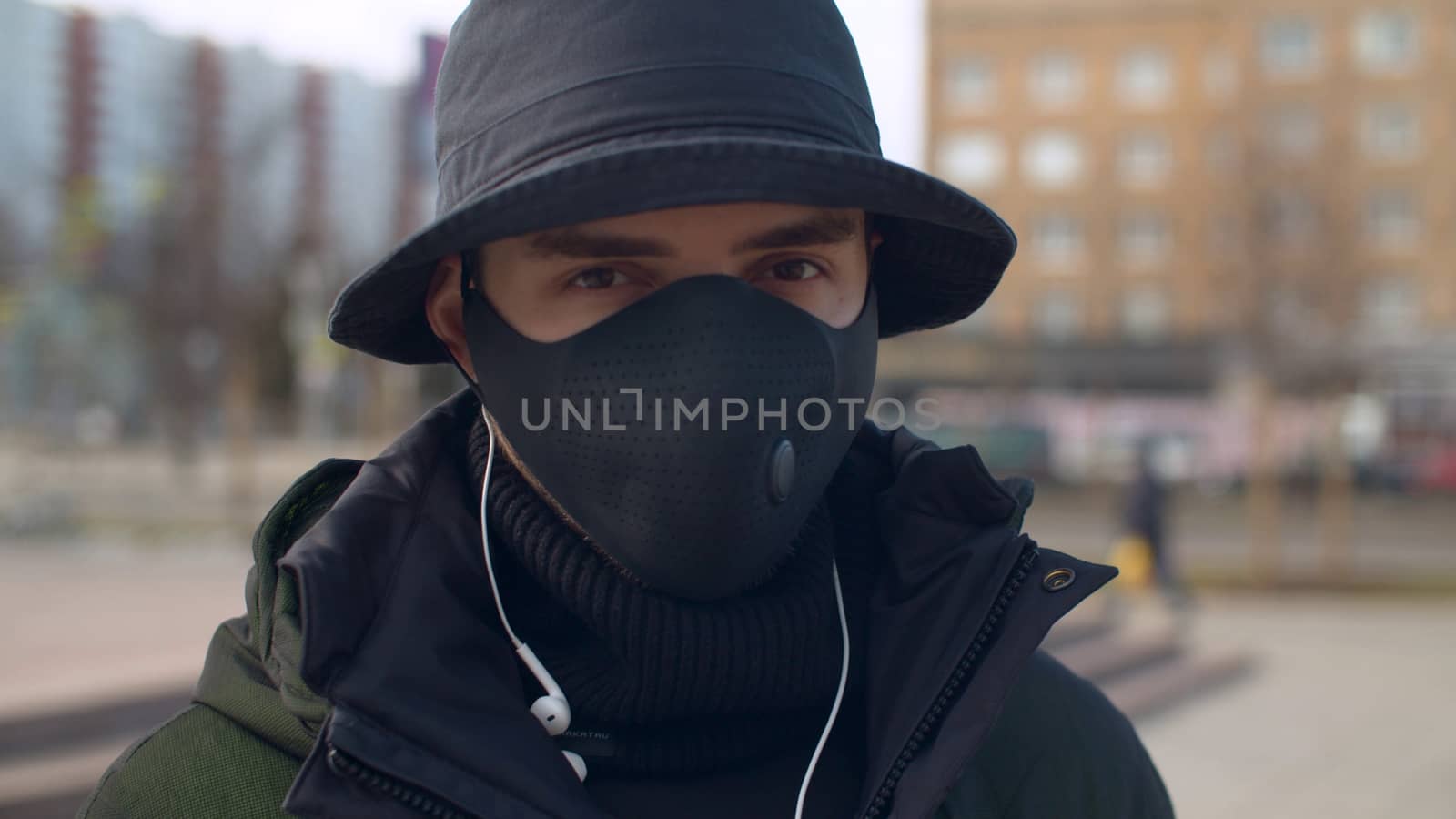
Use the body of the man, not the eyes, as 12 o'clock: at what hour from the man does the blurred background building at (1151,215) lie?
The blurred background building is roughly at 7 o'clock from the man.

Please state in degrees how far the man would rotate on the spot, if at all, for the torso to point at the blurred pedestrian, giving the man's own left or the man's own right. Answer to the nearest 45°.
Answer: approximately 135° to the man's own left

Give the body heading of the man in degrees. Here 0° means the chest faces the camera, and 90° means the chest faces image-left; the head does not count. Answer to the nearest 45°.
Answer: approximately 0°
